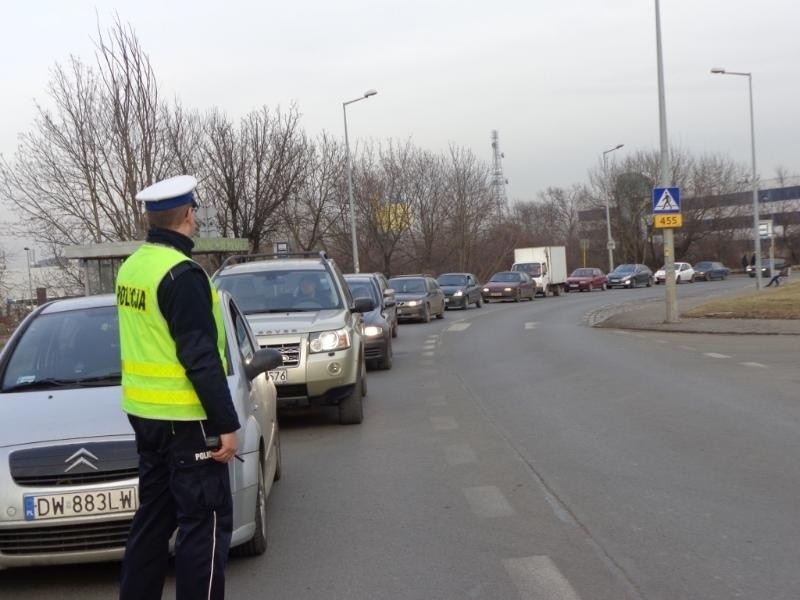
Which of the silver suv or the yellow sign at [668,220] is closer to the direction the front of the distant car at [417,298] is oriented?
the silver suv

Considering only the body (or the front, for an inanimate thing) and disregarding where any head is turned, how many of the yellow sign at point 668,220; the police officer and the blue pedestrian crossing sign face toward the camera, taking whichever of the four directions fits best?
2

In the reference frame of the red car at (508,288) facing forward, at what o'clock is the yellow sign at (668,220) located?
The yellow sign is roughly at 10 o'clock from the red car.

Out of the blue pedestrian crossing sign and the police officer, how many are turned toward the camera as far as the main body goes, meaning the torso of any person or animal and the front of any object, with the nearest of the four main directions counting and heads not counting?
1

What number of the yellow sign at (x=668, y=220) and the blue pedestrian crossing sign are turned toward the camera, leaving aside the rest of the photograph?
2

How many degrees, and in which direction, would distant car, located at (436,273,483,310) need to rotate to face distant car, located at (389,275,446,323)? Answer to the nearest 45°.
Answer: approximately 45° to its left

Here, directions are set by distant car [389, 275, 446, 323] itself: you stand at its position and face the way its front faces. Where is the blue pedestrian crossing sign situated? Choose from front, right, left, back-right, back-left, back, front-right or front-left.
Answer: left

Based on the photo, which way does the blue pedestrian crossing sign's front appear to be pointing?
toward the camera

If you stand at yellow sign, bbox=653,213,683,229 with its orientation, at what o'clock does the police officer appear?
The police officer is roughly at 12 o'clock from the yellow sign.

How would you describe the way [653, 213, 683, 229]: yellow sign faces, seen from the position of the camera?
facing the viewer

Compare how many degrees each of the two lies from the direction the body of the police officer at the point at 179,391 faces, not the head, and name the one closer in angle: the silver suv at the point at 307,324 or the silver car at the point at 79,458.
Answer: the silver suv

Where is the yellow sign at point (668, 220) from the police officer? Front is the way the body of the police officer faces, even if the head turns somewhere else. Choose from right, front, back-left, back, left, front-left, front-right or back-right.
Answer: front

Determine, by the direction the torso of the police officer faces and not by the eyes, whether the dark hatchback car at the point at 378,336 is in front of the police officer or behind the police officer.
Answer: in front
